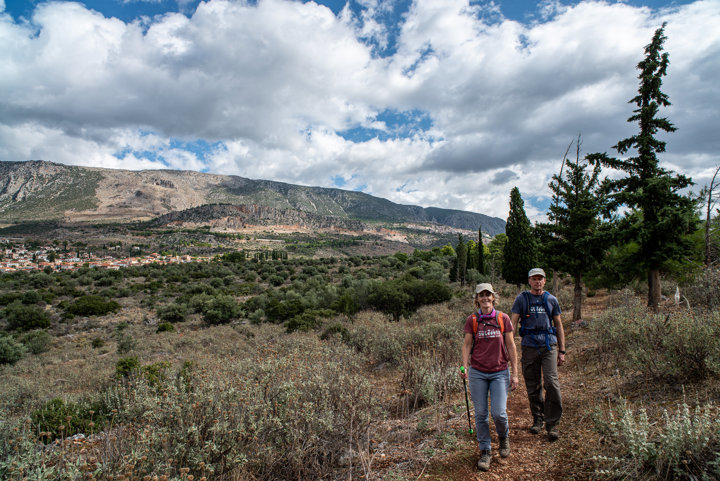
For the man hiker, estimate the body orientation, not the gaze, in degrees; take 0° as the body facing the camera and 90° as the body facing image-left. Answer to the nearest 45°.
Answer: approximately 0°

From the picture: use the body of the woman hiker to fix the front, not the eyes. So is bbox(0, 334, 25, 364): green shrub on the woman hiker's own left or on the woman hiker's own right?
on the woman hiker's own right

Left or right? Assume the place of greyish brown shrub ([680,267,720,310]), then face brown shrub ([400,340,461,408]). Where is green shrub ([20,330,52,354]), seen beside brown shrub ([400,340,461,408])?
right

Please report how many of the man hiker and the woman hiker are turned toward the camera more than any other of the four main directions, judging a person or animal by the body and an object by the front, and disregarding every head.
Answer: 2

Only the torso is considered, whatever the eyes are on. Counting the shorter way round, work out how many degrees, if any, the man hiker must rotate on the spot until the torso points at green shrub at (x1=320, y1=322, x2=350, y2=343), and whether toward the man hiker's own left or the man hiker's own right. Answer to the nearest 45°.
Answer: approximately 135° to the man hiker's own right

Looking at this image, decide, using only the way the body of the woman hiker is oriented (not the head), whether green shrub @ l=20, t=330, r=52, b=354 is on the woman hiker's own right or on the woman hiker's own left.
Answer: on the woman hiker's own right
